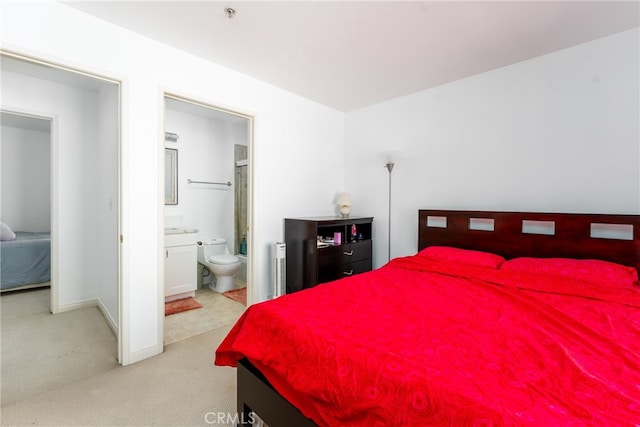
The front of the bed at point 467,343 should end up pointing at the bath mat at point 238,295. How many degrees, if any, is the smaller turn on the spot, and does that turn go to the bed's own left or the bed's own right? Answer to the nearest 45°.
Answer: approximately 90° to the bed's own right

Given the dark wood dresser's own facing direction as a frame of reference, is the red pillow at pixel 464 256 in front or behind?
in front

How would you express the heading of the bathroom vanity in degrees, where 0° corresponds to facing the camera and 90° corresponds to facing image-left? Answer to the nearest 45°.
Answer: approximately 315°

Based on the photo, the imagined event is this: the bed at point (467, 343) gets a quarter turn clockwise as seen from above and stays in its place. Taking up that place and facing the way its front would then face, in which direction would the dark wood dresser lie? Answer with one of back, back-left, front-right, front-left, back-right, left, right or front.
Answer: front

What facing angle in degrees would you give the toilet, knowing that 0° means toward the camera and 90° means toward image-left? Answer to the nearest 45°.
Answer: approximately 315°
